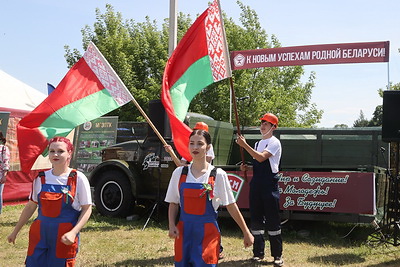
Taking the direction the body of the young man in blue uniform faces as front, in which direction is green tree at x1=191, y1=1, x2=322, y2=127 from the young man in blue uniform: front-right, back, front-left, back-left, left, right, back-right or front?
back-right

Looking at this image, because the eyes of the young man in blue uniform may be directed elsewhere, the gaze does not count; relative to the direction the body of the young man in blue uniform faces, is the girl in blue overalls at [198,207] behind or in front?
in front

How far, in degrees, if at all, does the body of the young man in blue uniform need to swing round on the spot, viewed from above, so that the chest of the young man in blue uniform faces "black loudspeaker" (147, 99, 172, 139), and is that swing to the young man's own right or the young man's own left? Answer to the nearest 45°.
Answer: approximately 90° to the young man's own right

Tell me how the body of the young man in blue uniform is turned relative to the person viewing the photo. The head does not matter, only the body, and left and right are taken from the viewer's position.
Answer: facing the viewer and to the left of the viewer

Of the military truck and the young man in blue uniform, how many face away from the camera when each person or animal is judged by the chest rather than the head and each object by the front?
0

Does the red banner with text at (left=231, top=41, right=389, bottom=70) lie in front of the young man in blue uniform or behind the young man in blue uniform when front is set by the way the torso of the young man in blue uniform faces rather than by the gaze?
behind

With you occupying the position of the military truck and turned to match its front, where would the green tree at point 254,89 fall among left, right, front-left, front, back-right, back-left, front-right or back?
right

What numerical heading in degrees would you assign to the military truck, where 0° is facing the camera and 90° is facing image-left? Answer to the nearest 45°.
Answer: approximately 90°

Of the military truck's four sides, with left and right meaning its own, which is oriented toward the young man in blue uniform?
left

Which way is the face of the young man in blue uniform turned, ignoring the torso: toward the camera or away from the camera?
toward the camera

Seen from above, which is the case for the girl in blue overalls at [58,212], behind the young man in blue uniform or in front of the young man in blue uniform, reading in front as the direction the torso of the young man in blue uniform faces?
in front
